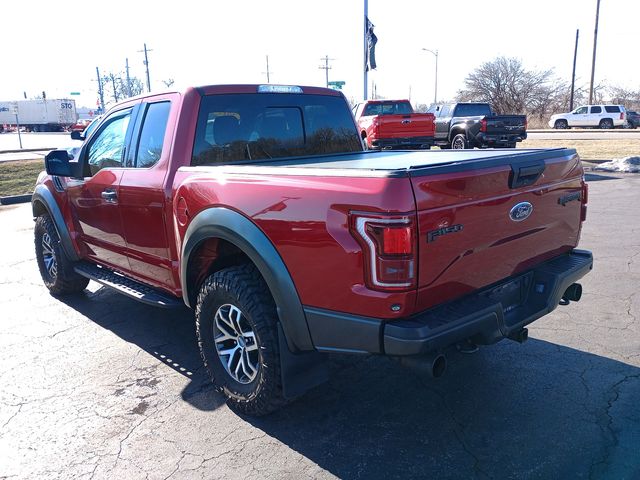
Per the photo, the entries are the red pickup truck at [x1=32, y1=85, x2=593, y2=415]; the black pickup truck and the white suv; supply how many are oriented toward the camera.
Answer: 0

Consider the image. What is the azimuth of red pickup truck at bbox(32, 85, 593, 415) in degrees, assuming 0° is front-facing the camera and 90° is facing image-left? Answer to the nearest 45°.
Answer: approximately 135°

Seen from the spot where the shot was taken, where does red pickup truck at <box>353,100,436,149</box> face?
facing away from the viewer and to the left of the viewer

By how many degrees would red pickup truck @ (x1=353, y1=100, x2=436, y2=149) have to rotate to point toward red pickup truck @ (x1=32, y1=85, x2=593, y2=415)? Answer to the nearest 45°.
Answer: approximately 135° to its left

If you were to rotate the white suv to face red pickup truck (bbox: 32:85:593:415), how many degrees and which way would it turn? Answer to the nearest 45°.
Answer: approximately 90° to its left

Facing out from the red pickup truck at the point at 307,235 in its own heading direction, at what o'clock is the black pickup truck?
The black pickup truck is roughly at 2 o'clock from the red pickup truck.

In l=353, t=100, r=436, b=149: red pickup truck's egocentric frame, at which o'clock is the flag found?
The flag is roughly at 1 o'clock from the red pickup truck.

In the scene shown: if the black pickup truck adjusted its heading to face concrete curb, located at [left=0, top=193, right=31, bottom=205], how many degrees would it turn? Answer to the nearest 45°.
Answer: approximately 90° to its left

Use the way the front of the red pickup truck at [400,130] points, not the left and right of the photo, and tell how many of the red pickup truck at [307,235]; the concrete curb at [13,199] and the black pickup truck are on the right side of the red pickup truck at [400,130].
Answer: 1

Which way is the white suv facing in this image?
to the viewer's left

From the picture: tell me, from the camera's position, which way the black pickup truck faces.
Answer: facing away from the viewer and to the left of the viewer

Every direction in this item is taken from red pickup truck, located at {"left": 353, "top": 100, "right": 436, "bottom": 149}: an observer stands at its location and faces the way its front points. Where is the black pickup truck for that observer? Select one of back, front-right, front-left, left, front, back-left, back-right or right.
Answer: right

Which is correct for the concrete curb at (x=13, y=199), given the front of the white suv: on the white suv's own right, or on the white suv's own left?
on the white suv's own left
